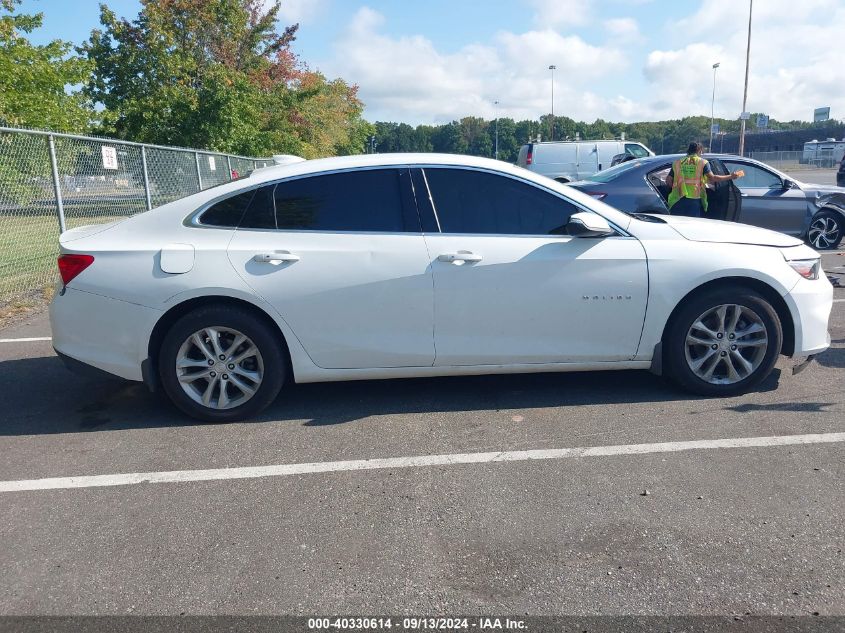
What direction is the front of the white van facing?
to the viewer's right

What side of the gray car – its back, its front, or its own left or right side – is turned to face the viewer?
right

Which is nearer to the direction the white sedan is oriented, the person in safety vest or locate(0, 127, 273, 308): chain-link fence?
the person in safety vest

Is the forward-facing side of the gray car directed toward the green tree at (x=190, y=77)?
no

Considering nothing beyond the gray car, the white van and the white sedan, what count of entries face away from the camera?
0

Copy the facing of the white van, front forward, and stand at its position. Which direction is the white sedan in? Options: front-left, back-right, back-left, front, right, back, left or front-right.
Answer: right

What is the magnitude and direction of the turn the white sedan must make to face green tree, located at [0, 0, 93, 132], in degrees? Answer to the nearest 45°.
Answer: approximately 135° to its left

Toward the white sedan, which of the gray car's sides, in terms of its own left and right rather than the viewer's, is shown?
right

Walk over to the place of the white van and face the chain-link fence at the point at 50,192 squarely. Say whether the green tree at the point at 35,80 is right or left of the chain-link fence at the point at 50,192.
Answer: right

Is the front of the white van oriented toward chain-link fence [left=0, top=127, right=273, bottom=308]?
no

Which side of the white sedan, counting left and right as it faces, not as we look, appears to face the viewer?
right
